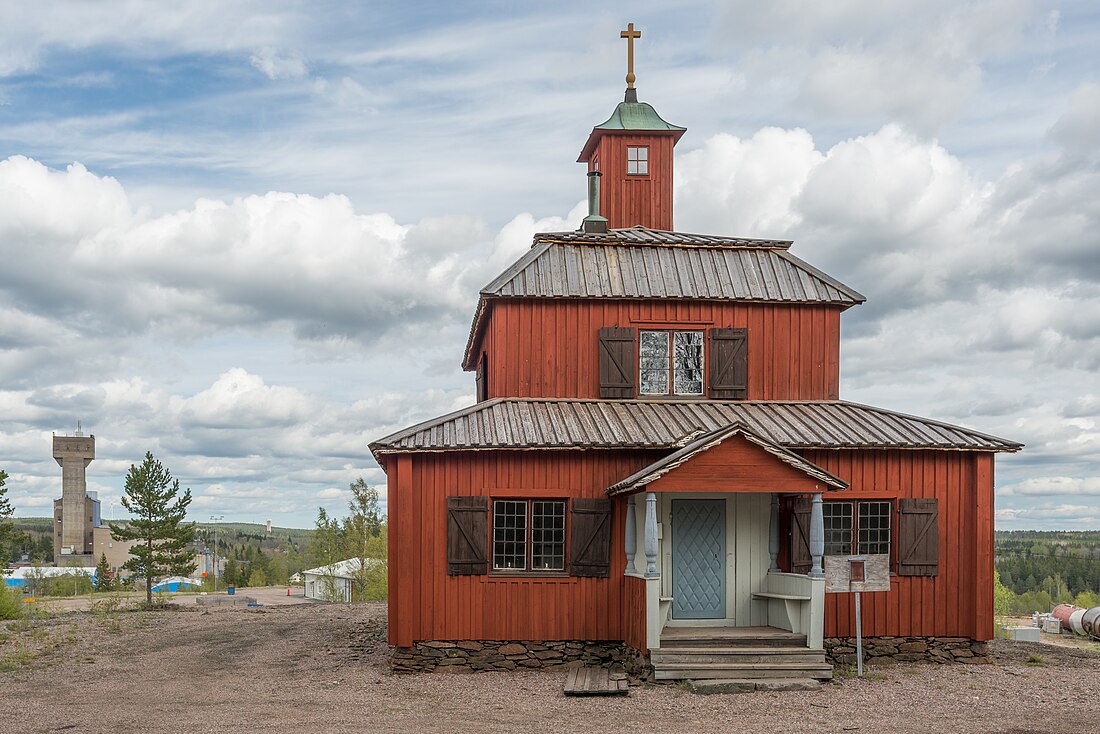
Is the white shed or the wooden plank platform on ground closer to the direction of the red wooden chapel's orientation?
the wooden plank platform on ground

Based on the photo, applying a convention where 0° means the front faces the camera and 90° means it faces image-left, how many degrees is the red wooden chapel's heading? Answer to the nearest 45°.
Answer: approximately 0°

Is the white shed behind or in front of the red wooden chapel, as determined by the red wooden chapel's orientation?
behind

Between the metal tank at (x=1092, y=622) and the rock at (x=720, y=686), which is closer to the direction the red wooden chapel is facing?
the rock

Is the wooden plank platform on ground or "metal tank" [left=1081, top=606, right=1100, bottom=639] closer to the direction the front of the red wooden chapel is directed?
the wooden plank platform on ground

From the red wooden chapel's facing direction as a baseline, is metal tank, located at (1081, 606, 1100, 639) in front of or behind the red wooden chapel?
behind
